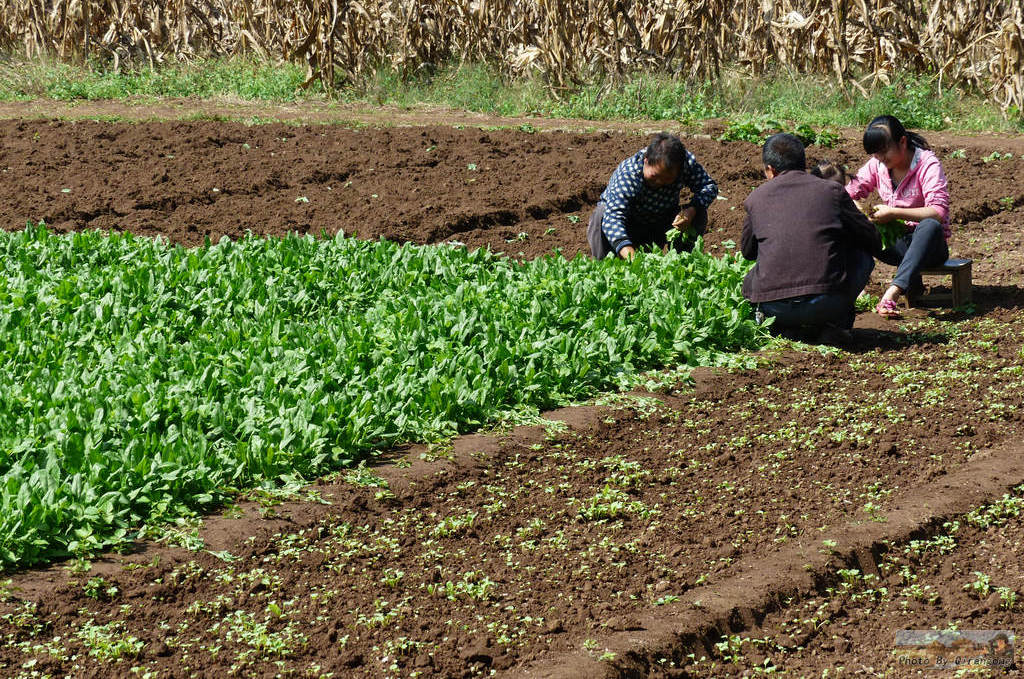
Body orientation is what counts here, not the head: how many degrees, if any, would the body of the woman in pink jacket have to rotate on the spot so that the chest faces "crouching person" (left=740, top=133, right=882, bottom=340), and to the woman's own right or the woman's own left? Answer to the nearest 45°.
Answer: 0° — they already face them

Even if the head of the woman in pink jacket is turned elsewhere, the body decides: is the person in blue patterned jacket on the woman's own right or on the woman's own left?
on the woman's own right

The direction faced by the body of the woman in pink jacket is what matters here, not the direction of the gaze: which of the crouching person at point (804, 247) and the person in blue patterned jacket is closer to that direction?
the crouching person

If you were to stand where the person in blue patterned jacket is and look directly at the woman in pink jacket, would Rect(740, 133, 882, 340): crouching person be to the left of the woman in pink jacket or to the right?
right

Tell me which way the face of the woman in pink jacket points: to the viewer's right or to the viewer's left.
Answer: to the viewer's left

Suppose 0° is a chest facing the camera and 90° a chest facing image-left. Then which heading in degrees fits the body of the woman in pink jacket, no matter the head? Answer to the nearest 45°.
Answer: approximately 45°
